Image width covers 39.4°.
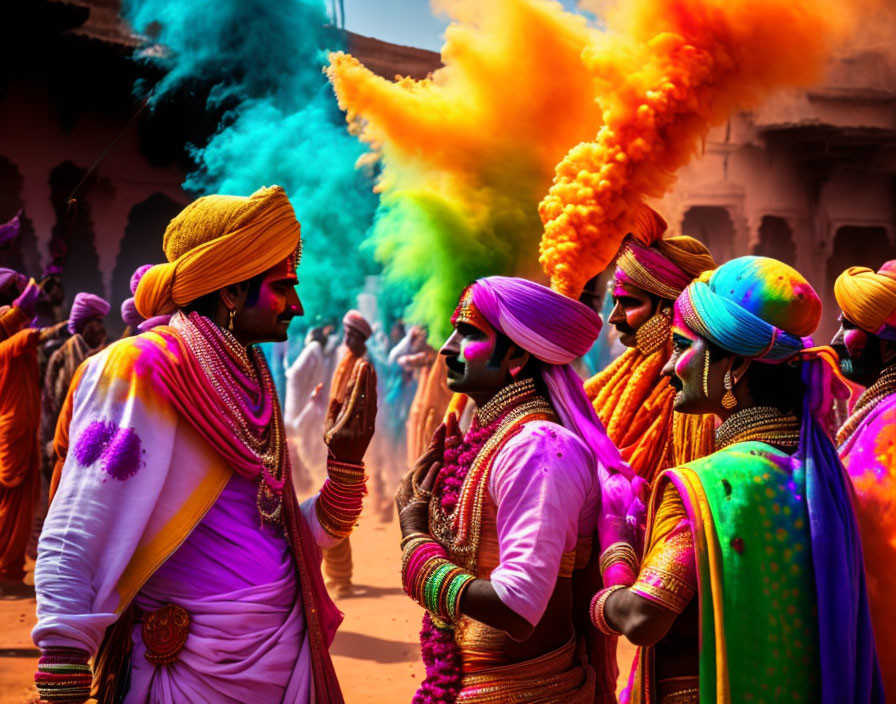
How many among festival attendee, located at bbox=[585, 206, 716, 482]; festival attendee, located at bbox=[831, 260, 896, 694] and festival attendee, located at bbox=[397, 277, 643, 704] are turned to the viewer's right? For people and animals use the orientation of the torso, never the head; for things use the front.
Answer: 0

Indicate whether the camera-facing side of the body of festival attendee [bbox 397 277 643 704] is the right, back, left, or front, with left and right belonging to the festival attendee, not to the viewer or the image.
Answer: left

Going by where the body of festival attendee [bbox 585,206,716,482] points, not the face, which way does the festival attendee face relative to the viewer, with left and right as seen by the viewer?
facing to the left of the viewer

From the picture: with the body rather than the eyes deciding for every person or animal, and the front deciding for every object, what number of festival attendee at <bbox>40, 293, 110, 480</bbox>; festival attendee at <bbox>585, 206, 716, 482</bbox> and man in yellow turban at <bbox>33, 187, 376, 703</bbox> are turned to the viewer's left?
1

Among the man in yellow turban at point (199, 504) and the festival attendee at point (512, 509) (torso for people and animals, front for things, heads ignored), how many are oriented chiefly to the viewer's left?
1

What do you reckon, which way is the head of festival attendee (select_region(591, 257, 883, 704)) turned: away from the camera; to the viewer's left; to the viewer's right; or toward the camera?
to the viewer's left

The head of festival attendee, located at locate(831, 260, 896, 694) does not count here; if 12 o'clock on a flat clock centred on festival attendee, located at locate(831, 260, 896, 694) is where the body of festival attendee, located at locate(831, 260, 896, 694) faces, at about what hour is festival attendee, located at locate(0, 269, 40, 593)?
festival attendee, located at locate(0, 269, 40, 593) is roughly at 1 o'clock from festival attendee, located at locate(831, 260, 896, 694).

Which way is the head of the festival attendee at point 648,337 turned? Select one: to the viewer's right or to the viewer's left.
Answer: to the viewer's left

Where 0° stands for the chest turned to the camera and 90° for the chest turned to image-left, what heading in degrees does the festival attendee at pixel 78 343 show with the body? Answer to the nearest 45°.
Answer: approximately 270°

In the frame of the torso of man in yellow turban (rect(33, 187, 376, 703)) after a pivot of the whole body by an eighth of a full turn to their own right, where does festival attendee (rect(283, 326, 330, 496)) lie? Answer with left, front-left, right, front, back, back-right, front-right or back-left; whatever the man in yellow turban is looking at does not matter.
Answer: back-left

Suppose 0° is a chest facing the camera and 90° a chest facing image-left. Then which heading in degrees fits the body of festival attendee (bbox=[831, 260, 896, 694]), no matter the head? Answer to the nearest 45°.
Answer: approximately 90°

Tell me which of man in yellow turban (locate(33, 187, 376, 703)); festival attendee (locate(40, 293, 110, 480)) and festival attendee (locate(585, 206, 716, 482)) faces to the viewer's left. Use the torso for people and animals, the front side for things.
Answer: festival attendee (locate(585, 206, 716, 482))

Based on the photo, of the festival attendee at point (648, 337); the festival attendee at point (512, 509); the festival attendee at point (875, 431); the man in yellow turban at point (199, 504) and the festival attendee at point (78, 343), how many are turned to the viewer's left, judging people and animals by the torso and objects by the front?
3
